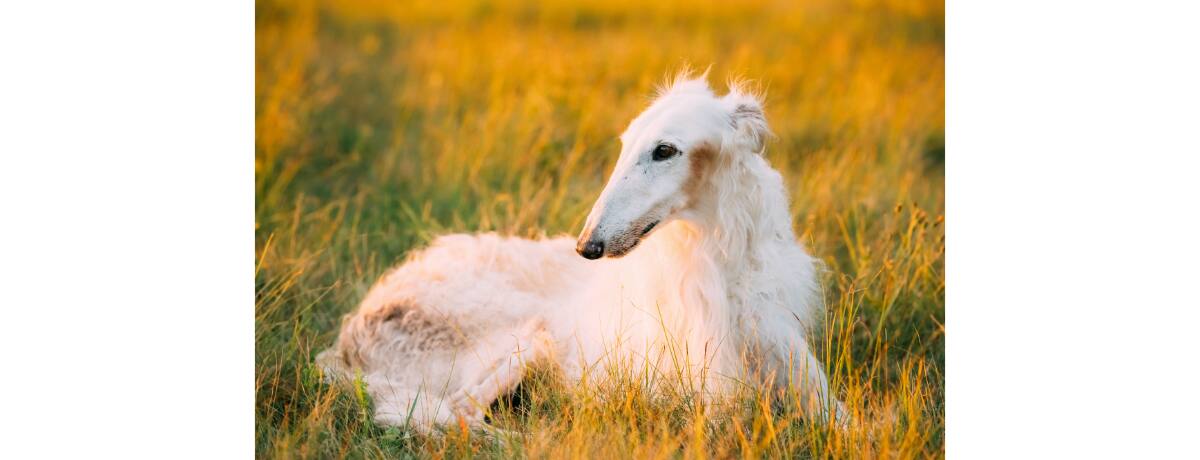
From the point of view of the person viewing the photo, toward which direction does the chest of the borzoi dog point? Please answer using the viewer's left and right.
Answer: facing the viewer and to the right of the viewer
